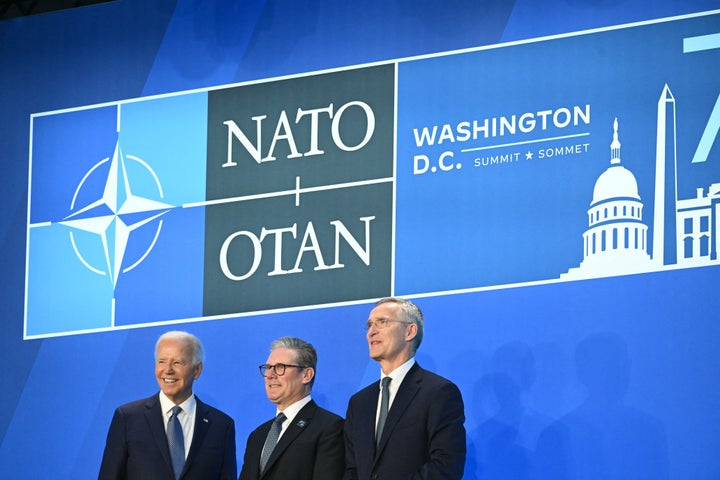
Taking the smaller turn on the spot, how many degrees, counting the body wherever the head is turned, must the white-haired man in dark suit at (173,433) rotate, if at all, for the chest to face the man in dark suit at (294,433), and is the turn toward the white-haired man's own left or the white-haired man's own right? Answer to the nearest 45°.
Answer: approximately 90° to the white-haired man's own left

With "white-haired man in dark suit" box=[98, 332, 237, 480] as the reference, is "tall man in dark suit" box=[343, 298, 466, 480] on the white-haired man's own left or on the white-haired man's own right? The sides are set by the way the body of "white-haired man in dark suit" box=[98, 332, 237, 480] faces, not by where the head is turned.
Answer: on the white-haired man's own left

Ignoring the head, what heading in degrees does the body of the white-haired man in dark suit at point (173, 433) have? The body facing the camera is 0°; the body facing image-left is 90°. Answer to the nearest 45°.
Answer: approximately 0°

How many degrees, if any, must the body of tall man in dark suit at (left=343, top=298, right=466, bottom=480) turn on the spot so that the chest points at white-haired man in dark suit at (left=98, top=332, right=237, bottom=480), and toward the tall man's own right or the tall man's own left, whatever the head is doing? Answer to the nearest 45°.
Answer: approximately 45° to the tall man's own right

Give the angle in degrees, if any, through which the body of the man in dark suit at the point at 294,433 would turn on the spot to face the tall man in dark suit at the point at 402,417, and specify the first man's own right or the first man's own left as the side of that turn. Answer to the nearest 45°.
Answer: approximately 90° to the first man's own left

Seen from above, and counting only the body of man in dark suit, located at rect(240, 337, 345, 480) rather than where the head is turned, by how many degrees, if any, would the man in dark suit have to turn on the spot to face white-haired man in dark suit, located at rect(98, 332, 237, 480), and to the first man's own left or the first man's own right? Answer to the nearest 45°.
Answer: approximately 45° to the first man's own right
